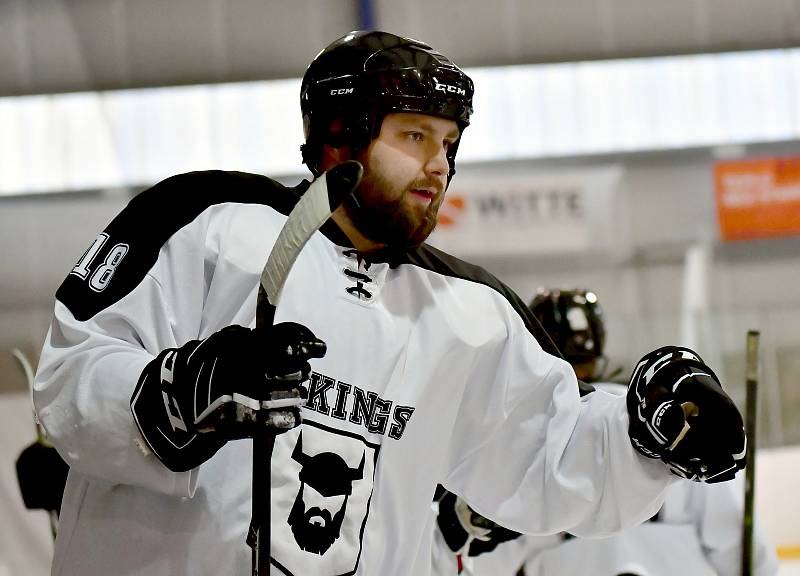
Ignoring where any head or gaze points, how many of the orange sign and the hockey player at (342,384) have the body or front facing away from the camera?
0

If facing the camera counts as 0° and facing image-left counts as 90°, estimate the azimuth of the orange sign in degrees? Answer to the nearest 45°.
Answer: approximately 0°

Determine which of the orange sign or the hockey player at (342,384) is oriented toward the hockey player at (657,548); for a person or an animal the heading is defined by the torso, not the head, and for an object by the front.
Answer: the orange sign

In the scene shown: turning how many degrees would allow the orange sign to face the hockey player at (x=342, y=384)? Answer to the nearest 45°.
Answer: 0° — it already faces them

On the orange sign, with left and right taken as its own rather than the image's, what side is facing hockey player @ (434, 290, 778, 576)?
front

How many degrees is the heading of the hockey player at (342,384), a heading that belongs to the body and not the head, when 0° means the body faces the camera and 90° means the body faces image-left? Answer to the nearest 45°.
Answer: approximately 315°

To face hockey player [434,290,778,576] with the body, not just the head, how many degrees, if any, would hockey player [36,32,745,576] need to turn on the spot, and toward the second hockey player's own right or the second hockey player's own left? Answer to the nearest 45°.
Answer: approximately 90° to the second hockey player's own left
